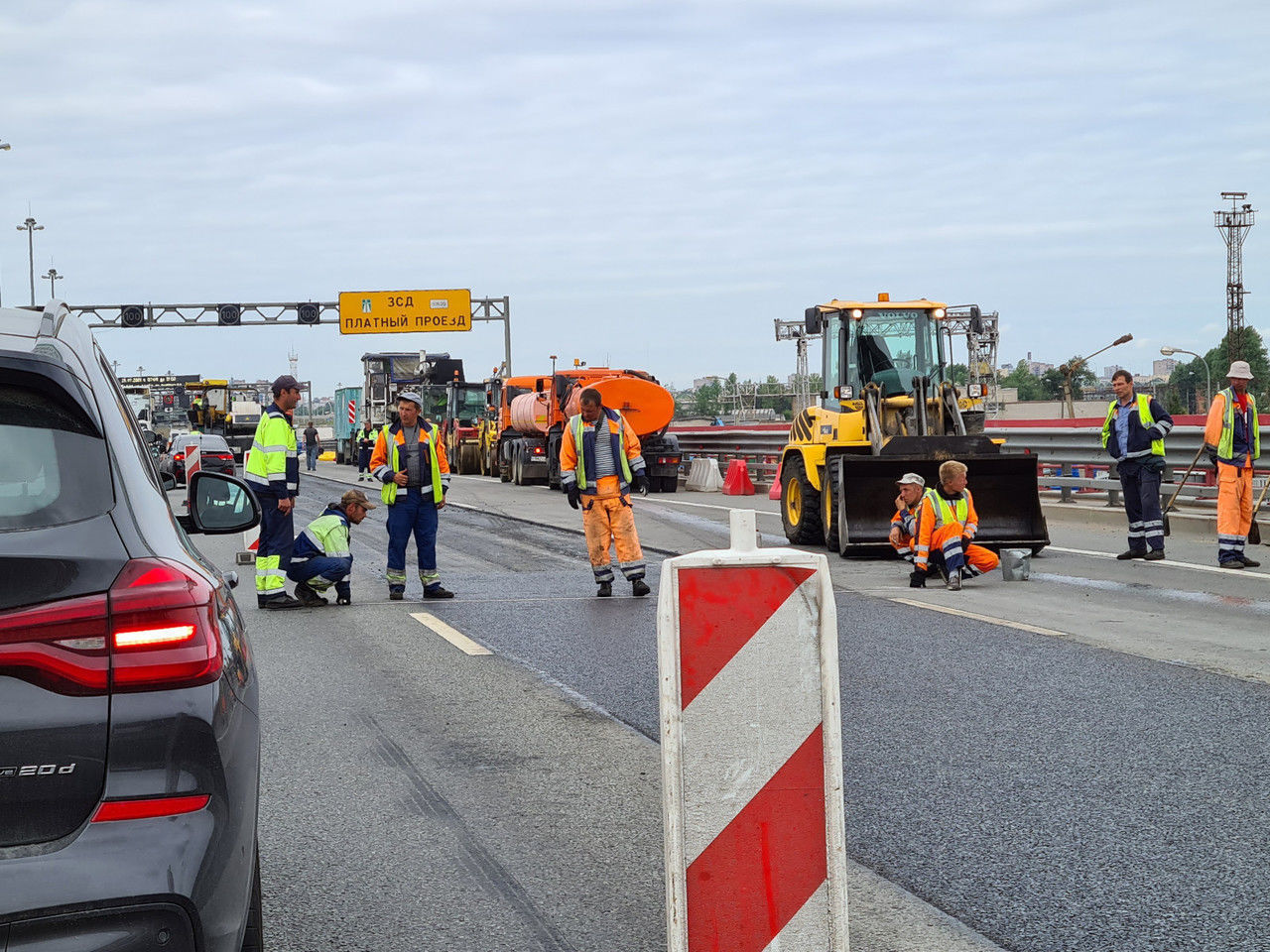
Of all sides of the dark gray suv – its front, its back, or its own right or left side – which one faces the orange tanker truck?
front

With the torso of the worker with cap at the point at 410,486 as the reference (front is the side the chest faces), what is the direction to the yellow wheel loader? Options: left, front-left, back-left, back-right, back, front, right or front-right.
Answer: back-left

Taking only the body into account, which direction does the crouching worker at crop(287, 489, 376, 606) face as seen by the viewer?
to the viewer's right

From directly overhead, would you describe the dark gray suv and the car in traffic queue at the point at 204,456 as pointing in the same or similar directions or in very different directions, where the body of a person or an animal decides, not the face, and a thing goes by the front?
same or similar directions

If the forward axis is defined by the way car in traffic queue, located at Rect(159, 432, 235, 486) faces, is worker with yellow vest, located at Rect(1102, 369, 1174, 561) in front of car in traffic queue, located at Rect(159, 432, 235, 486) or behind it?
behind

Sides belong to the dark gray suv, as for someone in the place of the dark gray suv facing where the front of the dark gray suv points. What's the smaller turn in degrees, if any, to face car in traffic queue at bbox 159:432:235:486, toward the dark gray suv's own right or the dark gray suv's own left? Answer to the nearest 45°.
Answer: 0° — it already faces it

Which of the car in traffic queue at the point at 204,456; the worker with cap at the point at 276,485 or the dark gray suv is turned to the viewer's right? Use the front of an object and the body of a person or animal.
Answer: the worker with cap

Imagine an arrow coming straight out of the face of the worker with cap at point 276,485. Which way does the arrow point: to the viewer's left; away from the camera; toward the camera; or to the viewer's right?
to the viewer's right

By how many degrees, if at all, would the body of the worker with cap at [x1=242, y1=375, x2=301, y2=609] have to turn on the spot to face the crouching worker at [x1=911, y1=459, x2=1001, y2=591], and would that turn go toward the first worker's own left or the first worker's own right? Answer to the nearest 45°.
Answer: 0° — they already face them

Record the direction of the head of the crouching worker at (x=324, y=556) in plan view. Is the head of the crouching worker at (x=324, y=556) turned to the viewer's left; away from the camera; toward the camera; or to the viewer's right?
to the viewer's right

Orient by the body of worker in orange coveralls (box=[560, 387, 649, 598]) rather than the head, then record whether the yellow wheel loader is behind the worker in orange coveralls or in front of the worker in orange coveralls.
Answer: behind

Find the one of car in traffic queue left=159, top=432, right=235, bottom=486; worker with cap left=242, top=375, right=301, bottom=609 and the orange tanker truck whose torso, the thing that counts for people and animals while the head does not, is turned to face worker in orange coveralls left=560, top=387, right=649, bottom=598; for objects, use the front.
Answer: the worker with cap

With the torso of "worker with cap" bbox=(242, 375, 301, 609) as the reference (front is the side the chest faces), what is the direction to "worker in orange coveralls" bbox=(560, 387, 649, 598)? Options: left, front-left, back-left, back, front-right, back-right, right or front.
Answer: front

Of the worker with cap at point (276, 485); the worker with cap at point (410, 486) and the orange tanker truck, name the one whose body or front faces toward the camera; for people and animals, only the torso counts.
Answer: the worker with cap at point (410, 486)

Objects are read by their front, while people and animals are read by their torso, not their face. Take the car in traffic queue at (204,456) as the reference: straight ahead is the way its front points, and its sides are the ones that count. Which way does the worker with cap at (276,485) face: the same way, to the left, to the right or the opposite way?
to the right

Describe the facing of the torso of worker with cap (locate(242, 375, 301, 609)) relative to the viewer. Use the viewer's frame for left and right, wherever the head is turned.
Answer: facing to the right of the viewer
